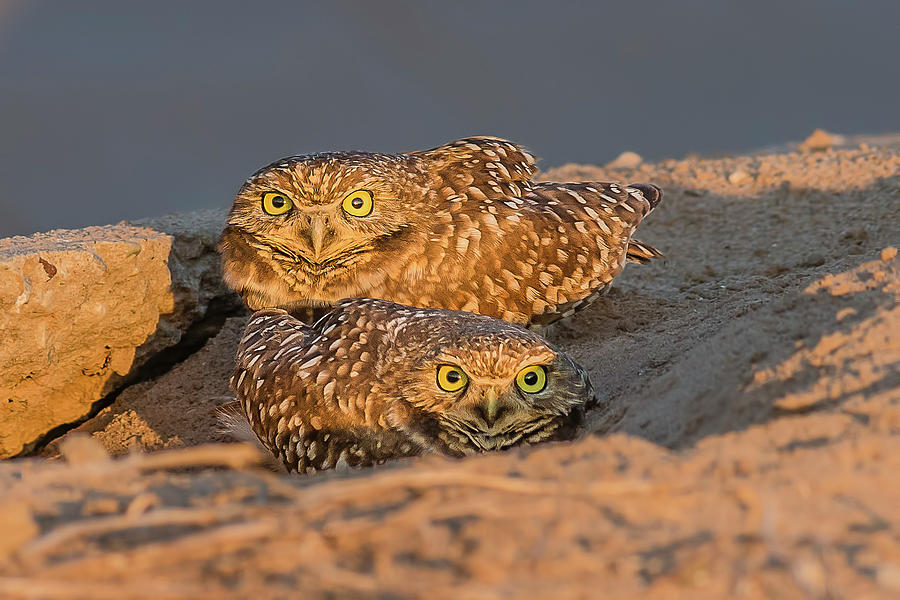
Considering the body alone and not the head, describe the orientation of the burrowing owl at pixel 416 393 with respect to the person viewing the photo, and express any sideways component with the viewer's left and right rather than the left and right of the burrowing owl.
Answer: facing the viewer and to the right of the viewer

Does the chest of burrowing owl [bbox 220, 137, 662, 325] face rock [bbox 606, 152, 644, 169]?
no

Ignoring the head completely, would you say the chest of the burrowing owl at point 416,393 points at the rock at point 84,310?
no

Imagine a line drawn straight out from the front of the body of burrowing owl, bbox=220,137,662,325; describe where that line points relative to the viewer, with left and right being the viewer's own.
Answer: facing the viewer and to the left of the viewer

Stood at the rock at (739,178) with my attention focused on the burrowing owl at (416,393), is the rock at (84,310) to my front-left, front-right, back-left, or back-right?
front-right

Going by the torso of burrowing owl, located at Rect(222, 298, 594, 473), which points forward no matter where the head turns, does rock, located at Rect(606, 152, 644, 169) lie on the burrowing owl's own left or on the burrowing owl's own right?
on the burrowing owl's own left

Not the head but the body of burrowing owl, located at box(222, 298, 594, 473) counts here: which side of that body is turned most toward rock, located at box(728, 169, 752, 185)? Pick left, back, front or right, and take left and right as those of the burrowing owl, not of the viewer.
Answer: left

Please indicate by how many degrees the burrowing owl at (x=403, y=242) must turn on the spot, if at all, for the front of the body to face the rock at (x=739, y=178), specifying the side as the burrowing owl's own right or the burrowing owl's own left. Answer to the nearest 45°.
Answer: approximately 180°

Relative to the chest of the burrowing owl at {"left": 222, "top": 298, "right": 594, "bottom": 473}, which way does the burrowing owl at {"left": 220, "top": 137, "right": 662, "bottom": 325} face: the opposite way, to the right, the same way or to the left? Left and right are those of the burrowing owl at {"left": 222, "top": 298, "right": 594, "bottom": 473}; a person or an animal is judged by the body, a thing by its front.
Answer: the opposite way
